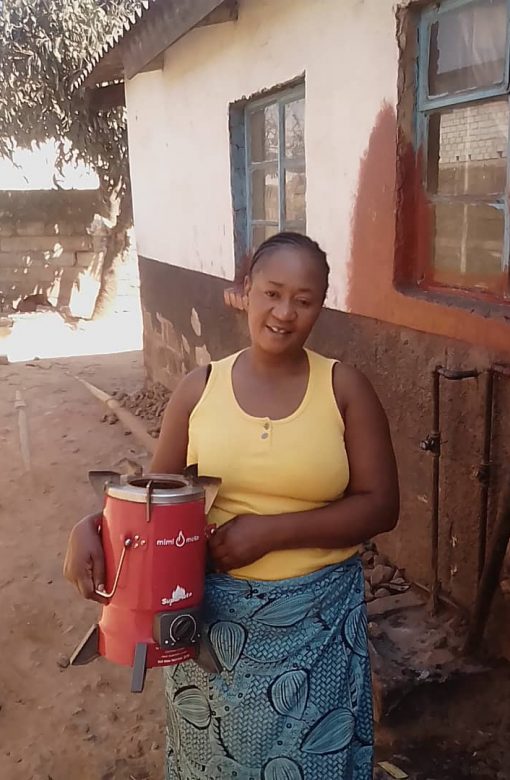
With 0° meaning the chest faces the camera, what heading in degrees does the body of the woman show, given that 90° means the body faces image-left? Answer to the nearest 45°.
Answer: approximately 0°

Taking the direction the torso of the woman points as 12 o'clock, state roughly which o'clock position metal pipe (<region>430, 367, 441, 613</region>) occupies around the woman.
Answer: The metal pipe is roughly at 7 o'clock from the woman.

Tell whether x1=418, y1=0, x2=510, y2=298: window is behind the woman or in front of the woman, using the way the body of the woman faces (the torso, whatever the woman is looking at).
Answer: behind

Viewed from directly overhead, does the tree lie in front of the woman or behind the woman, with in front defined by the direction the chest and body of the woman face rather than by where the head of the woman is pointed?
behind

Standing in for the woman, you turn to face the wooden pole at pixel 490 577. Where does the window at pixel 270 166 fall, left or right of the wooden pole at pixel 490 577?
left

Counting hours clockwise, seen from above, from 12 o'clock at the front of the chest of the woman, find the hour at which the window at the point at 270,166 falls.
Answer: The window is roughly at 6 o'clock from the woman.

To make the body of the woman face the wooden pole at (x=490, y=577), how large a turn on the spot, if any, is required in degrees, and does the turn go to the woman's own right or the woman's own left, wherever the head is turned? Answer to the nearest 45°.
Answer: approximately 135° to the woman's own left

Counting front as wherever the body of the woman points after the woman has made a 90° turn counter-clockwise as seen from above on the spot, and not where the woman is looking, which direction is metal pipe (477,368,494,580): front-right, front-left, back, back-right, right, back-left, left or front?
front-left
